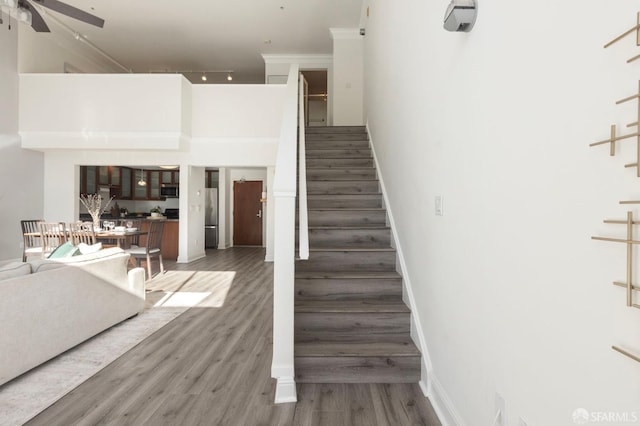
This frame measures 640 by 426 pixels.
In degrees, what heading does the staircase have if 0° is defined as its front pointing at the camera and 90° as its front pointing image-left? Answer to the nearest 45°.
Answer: approximately 0°

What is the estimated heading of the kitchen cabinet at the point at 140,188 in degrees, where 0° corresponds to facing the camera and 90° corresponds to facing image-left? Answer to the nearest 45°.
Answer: approximately 0°

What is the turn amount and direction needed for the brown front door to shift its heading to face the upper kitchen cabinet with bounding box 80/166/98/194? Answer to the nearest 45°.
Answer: approximately 90° to its right

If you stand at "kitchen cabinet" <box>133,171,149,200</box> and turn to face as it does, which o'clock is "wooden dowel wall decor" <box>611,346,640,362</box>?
The wooden dowel wall decor is roughly at 12 o'clock from the kitchen cabinet.

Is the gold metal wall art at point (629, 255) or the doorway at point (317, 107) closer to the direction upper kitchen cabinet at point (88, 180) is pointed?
the gold metal wall art
